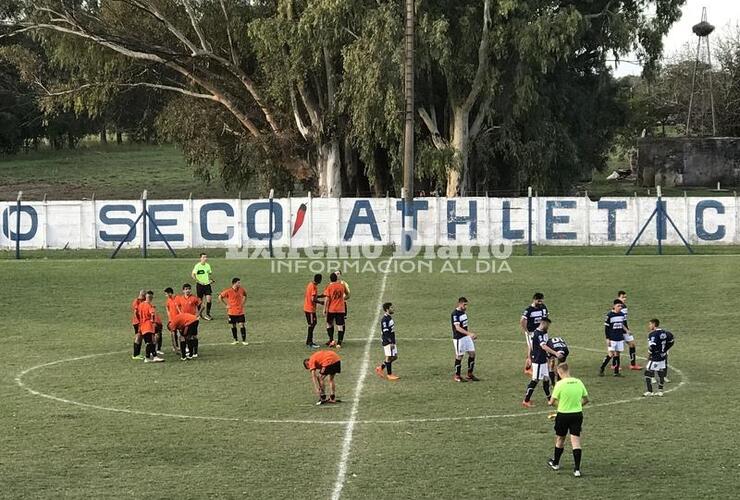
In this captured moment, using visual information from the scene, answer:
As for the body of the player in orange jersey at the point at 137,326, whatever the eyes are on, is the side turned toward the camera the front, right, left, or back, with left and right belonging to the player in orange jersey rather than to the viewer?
right

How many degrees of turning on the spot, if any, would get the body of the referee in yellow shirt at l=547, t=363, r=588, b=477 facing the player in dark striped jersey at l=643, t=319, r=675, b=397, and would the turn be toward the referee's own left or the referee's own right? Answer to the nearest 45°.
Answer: approximately 45° to the referee's own right

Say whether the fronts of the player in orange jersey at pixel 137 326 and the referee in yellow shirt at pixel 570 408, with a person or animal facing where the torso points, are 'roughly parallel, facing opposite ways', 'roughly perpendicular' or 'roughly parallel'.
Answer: roughly perpendicular

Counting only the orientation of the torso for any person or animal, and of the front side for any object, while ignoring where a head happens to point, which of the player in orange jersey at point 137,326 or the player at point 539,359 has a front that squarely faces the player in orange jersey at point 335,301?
the player in orange jersey at point 137,326

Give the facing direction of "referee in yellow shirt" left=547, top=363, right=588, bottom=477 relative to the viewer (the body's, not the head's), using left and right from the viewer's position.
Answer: facing away from the viewer and to the left of the viewer
